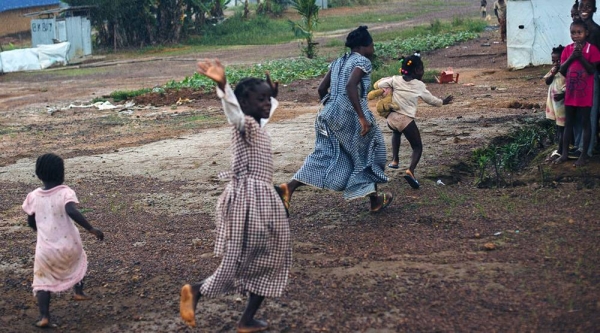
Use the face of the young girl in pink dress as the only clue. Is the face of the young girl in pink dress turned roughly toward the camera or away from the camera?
away from the camera

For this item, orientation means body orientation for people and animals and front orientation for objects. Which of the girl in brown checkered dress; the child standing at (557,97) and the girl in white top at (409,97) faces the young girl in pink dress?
the child standing

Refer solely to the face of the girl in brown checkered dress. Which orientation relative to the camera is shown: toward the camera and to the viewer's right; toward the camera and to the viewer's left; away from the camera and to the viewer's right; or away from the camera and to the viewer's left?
toward the camera and to the viewer's right

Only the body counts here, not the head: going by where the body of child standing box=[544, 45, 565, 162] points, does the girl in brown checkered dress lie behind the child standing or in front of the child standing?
in front

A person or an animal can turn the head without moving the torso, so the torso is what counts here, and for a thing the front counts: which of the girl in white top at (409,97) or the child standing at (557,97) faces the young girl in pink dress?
the child standing

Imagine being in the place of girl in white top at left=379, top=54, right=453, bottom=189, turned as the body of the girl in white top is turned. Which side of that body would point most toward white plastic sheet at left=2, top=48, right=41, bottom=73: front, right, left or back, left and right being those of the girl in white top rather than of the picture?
left

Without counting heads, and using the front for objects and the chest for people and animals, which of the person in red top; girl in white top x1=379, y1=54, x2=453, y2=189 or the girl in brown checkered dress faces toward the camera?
the person in red top

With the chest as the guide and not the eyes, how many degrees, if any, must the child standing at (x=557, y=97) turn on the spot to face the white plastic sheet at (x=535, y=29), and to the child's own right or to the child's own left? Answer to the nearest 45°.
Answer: approximately 135° to the child's own right
